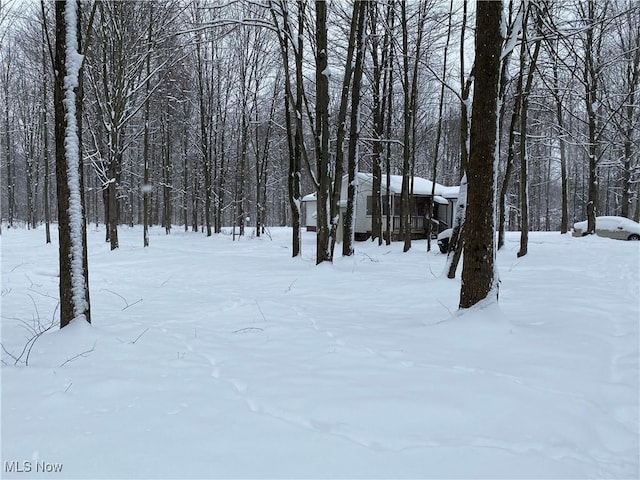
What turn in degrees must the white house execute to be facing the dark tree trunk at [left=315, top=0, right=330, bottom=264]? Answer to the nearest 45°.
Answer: approximately 45° to its right

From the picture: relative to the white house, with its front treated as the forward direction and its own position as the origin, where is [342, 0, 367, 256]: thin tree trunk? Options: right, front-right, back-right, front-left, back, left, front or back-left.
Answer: front-right

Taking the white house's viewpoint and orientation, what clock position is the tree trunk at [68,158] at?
The tree trunk is roughly at 2 o'clock from the white house.

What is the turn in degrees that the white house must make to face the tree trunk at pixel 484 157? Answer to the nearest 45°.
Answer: approximately 45° to its right

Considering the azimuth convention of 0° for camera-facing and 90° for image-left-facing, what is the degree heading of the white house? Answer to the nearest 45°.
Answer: approximately 315°

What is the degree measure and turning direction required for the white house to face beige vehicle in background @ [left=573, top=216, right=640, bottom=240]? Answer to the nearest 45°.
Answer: approximately 45° to its left

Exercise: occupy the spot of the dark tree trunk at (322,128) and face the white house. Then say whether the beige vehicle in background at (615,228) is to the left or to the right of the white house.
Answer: right

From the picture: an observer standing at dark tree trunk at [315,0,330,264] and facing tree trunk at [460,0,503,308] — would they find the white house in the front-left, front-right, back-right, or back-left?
back-left
